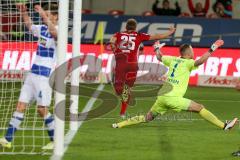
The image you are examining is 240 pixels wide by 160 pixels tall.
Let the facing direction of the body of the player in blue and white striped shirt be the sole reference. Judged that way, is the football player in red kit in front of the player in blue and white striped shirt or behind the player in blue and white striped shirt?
behind

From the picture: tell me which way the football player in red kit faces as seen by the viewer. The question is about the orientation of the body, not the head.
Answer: away from the camera

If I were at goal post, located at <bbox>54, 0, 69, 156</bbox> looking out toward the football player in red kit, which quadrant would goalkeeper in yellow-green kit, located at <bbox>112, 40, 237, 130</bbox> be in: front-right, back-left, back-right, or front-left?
front-right
